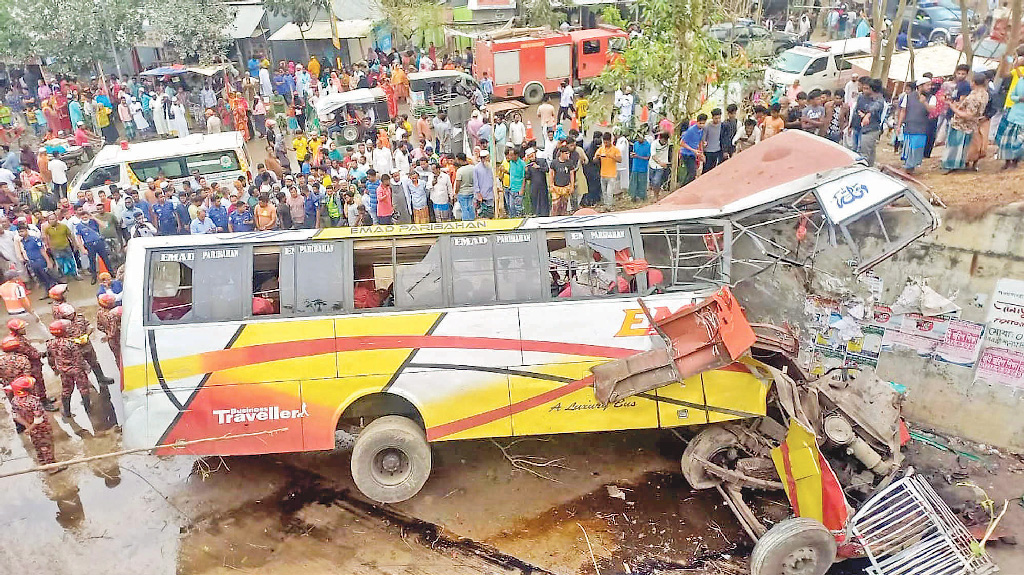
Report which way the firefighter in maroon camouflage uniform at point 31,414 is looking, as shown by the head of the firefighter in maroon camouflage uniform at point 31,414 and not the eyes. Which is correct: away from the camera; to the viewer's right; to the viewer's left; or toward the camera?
to the viewer's right

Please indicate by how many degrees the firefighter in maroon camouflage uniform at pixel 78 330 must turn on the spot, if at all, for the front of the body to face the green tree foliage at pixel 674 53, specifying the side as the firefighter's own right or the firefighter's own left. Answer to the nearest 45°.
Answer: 0° — they already face it

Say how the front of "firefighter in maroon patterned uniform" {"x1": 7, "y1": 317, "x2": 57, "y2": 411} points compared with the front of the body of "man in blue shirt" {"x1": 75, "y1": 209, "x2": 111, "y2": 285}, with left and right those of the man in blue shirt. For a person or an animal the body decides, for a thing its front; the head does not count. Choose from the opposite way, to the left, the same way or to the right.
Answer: to the left

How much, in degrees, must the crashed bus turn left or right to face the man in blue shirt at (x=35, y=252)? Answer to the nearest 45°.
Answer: approximately 135° to its left

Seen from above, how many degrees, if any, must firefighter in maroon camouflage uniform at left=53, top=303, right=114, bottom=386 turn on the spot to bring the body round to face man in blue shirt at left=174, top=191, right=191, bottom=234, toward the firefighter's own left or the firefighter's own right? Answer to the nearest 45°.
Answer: approximately 45° to the firefighter's own left

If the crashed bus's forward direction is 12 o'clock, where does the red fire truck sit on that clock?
The red fire truck is roughly at 9 o'clock from the crashed bus.

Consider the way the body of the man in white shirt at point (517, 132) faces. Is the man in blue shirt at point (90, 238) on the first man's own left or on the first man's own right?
on the first man's own right

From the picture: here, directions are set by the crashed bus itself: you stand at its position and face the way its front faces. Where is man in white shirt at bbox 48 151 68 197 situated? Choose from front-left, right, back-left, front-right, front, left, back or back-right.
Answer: back-left

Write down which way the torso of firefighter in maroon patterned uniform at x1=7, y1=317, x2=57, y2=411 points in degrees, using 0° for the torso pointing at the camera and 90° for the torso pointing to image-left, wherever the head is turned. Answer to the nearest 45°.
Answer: approximately 270°

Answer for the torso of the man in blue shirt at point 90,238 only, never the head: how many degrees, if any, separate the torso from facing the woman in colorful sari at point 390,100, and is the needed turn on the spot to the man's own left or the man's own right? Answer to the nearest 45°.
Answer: approximately 135° to the man's own left

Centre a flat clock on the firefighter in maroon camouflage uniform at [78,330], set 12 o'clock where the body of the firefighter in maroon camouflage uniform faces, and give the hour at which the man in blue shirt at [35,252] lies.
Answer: The man in blue shirt is roughly at 9 o'clock from the firefighter in maroon camouflage uniform.

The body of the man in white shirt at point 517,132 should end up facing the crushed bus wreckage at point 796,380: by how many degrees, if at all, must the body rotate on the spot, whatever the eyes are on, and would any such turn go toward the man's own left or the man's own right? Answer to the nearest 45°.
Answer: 0° — they already face it

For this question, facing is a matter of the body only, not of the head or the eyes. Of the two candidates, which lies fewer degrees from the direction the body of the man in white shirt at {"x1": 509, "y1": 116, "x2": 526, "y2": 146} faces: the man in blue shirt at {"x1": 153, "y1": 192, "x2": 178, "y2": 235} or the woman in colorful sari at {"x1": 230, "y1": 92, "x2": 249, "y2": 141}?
the man in blue shirt

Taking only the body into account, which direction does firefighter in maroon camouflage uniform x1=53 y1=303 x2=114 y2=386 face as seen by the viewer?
to the viewer's right

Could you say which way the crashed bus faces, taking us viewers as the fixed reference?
facing to the right of the viewer

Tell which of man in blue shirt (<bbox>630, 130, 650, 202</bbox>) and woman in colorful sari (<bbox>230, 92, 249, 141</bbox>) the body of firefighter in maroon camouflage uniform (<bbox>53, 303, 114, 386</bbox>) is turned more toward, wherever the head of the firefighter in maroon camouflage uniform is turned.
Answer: the man in blue shirt

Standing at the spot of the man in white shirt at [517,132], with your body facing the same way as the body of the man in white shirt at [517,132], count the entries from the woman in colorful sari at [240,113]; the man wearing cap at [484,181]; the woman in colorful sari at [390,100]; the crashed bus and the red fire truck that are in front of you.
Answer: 2
